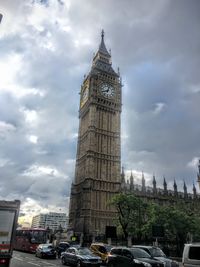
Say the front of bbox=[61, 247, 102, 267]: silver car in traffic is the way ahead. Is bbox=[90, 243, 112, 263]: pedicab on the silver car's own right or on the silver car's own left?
on the silver car's own left

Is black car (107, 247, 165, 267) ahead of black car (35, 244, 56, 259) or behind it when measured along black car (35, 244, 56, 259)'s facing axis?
ahead

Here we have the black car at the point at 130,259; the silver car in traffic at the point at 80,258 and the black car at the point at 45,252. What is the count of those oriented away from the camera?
0

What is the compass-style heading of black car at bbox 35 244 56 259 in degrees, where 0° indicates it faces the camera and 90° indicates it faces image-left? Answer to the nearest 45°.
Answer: approximately 315°

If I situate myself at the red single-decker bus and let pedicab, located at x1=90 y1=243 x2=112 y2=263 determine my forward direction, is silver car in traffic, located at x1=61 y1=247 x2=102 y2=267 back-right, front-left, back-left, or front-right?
front-right

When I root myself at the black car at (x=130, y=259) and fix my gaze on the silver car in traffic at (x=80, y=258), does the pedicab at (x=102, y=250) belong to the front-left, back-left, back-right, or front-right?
front-right

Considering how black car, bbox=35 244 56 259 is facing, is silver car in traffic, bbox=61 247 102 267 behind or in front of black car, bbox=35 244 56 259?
in front

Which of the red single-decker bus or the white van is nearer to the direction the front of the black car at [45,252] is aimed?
the white van
